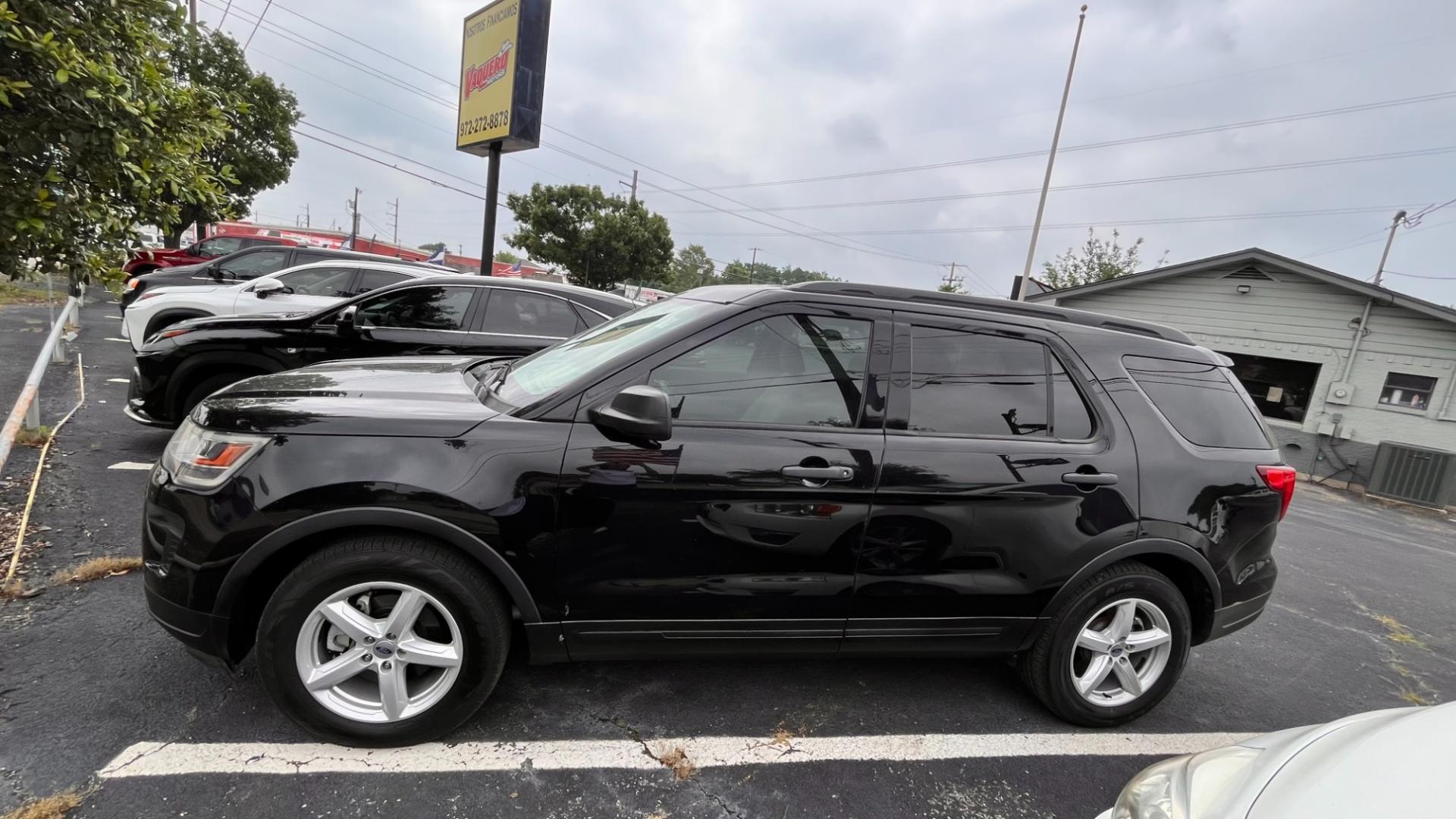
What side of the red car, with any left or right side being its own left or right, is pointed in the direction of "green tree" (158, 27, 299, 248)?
right

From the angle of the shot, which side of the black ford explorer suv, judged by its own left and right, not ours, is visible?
left

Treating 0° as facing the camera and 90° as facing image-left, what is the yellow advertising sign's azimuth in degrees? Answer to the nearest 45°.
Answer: approximately 45°

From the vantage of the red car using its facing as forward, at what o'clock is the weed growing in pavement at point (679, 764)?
The weed growing in pavement is roughly at 9 o'clock from the red car.

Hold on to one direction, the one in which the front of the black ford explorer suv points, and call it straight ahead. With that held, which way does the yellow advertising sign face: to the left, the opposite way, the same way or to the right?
to the left

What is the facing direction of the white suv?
to the viewer's left

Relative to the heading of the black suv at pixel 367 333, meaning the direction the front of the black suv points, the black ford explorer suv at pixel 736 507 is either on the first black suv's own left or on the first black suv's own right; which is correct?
on the first black suv's own left

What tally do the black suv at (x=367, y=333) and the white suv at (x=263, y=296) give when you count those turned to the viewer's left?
2

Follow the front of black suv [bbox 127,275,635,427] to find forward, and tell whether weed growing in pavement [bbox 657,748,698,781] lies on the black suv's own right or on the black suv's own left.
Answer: on the black suv's own left

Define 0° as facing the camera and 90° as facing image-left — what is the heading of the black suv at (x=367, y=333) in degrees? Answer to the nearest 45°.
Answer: approximately 90°

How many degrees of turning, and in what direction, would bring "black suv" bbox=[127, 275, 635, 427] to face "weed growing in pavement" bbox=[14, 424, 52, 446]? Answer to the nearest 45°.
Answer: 0° — it already faces it

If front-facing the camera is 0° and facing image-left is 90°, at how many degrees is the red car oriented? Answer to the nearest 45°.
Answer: approximately 90°
